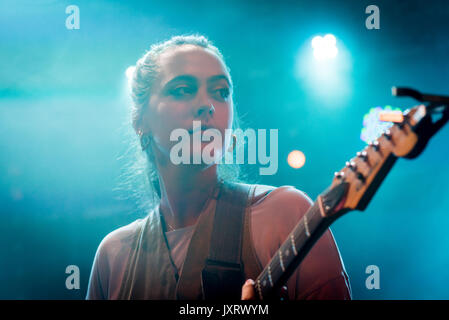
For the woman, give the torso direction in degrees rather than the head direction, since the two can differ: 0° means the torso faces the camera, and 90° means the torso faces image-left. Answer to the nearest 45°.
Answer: approximately 0°
